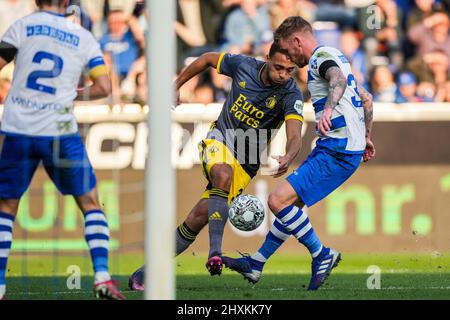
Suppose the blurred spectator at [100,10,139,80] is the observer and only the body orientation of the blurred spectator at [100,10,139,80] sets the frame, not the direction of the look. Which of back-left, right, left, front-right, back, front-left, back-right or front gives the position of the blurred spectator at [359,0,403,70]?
left

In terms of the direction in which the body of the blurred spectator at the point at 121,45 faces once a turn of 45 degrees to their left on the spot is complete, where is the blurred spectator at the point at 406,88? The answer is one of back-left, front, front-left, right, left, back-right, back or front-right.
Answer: front-left

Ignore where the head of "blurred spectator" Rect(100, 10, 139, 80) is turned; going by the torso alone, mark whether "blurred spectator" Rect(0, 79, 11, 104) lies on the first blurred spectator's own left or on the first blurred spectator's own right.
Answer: on the first blurred spectator's own right

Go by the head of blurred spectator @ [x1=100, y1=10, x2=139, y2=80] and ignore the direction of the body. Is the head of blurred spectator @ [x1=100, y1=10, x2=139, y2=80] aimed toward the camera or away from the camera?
toward the camera

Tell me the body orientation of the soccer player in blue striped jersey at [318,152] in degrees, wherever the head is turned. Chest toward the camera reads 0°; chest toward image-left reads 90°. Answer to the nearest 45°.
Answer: approximately 90°

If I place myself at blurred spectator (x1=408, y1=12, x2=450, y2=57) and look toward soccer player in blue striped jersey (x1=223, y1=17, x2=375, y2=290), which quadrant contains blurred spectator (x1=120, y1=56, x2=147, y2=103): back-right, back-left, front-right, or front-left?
front-right

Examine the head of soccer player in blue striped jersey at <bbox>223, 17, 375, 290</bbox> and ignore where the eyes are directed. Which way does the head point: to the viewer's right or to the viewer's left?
to the viewer's left

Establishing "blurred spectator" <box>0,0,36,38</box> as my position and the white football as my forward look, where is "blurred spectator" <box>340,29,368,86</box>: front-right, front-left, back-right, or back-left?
front-left

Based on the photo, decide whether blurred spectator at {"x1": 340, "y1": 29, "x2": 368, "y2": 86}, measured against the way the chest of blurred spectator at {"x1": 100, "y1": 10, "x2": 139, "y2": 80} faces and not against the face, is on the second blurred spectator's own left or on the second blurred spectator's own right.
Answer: on the second blurred spectator's own left

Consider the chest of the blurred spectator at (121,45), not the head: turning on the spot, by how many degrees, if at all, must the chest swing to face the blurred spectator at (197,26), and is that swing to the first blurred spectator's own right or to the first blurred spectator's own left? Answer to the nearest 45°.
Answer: approximately 90° to the first blurred spectator's own left

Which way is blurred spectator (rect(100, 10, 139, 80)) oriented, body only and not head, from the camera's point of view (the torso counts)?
toward the camera

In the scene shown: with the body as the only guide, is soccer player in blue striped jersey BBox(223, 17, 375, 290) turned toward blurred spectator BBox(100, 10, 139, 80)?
no

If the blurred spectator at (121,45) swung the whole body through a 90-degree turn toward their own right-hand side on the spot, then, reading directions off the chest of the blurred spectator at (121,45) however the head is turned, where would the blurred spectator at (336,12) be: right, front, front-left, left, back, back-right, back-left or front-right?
back

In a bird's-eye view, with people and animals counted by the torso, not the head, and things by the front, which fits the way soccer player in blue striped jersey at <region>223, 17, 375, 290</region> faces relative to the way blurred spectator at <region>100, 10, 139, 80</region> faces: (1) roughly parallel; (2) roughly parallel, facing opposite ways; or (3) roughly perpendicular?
roughly perpendicular

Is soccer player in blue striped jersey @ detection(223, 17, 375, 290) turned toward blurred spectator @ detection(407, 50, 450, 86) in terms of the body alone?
no

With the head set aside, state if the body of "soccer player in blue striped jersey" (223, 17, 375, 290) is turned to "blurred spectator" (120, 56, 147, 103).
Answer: no

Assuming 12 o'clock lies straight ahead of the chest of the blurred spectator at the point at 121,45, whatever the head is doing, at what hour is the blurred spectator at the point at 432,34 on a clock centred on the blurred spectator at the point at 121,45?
the blurred spectator at the point at 432,34 is roughly at 9 o'clock from the blurred spectator at the point at 121,45.

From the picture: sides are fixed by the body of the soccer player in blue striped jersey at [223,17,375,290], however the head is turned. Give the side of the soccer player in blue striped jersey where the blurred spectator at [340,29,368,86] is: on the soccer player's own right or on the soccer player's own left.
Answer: on the soccer player's own right

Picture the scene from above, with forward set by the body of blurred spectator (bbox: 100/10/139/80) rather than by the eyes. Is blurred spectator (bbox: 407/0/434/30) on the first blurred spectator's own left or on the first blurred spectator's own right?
on the first blurred spectator's own left

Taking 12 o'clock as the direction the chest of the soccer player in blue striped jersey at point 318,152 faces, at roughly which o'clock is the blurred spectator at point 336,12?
The blurred spectator is roughly at 3 o'clock from the soccer player in blue striped jersey.
